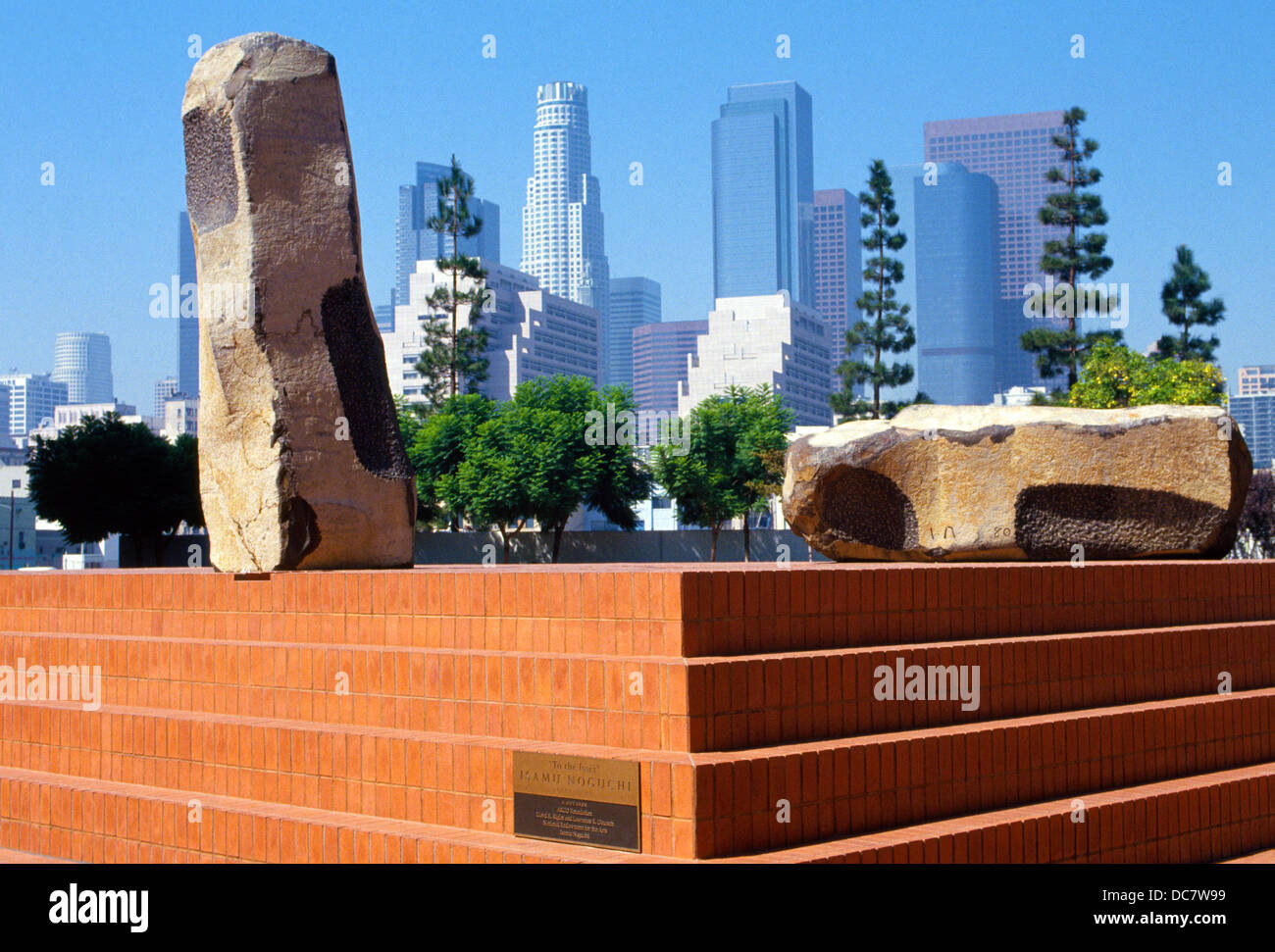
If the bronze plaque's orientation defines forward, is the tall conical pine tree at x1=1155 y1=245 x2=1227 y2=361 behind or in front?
behind

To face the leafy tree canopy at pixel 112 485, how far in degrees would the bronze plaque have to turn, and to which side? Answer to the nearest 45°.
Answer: approximately 135° to its right

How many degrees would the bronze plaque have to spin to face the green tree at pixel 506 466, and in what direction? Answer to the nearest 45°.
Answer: approximately 135° to its right

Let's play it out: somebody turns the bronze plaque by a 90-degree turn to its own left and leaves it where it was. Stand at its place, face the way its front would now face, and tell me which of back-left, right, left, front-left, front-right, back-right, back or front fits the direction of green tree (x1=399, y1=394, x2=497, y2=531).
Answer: back-left

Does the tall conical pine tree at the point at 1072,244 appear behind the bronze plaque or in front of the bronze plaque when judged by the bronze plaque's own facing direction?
behind

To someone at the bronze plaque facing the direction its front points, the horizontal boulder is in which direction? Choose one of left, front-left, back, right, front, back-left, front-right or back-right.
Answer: back

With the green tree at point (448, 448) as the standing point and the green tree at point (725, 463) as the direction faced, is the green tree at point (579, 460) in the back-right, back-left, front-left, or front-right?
front-right

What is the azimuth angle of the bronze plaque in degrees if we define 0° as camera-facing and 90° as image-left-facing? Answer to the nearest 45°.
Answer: approximately 45°

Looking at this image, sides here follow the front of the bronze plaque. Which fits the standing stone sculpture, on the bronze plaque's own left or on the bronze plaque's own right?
on the bronze plaque's own right

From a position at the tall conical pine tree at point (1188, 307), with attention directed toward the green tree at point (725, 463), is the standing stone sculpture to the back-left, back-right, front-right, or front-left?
front-left

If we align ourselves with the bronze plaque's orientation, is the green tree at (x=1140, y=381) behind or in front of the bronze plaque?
behind

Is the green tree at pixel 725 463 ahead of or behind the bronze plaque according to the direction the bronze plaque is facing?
behind
